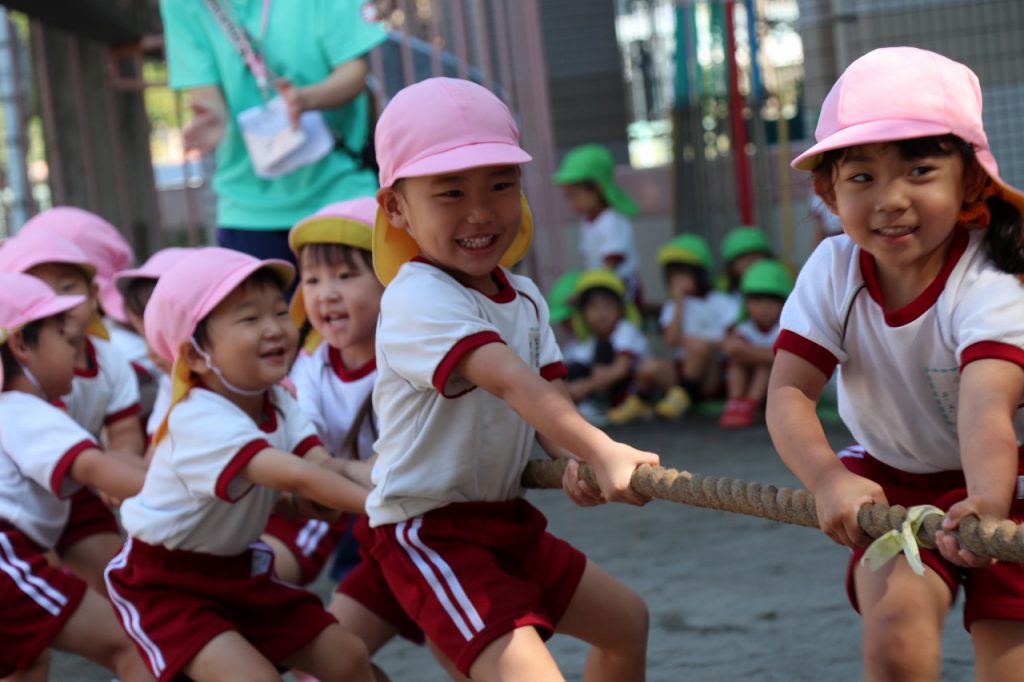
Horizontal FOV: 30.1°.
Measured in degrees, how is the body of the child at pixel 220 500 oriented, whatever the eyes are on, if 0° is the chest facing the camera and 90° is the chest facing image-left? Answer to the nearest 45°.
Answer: approximately 315°

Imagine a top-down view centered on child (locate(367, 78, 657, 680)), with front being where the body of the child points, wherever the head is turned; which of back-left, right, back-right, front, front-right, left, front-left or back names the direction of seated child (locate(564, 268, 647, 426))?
back-left

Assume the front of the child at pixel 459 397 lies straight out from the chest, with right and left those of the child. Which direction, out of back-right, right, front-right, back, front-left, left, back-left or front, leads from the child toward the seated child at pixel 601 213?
back-left

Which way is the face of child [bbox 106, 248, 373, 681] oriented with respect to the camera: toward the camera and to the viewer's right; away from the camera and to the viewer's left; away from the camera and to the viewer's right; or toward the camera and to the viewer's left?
toward the camera and to the viewer's right

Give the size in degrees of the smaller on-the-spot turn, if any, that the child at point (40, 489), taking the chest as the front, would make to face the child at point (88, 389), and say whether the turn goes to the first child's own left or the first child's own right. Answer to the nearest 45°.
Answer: approximately 90° to the first child's own left

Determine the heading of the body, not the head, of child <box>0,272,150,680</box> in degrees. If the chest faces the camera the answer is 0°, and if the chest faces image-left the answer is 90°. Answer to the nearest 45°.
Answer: approximately 270°

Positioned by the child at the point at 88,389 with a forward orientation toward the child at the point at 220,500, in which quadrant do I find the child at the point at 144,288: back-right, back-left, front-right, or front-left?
back-left

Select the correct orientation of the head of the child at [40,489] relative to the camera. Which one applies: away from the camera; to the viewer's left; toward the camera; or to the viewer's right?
to the viewer's right

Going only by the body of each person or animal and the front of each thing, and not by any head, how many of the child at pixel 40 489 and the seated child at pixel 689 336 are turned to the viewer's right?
1
